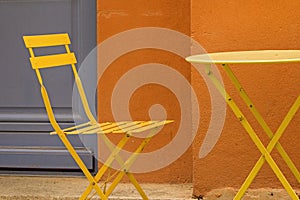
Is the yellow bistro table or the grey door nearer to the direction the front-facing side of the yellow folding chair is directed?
the yellow bistro table

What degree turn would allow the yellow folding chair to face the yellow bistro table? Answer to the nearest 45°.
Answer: approximately 45° to its left

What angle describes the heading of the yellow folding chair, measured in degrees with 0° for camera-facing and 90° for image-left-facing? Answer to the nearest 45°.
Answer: approximately 315°

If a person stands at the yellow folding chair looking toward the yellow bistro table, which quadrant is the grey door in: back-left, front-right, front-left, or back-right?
back-left
